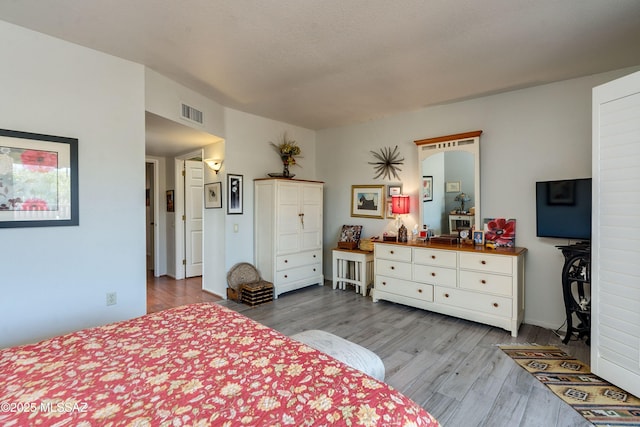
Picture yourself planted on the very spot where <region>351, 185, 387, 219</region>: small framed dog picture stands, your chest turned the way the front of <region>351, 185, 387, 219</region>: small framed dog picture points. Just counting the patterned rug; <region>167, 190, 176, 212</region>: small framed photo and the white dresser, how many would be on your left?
2

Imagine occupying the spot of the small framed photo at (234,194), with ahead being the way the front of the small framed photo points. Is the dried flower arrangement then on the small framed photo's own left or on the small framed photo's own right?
on the small framed photo's own left

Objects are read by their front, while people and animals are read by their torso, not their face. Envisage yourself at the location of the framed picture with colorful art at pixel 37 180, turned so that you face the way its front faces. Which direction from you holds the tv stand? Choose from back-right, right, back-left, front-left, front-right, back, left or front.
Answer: front

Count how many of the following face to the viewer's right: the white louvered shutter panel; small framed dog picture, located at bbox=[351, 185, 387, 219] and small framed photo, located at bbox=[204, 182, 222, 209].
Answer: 0

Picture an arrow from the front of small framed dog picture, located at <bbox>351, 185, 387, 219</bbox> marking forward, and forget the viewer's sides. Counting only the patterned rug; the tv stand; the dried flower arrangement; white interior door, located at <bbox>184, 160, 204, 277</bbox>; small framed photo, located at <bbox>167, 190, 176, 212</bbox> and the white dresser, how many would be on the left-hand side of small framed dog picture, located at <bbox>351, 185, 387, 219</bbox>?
3

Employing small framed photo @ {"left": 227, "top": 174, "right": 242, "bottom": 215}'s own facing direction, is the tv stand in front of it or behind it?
in front

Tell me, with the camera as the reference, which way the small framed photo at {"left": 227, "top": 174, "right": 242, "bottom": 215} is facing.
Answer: facing the viewer and to the right of the viewer

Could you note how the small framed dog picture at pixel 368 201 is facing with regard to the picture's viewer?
facing the viewer and to the left of the viewer

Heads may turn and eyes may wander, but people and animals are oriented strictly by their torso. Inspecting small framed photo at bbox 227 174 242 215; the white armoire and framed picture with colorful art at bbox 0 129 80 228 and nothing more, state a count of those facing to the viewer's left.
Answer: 0

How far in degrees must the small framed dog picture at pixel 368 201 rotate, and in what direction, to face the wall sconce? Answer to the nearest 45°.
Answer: approximately 45° to its right

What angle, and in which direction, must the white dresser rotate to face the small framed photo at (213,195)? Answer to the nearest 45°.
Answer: approximately 45° to its right

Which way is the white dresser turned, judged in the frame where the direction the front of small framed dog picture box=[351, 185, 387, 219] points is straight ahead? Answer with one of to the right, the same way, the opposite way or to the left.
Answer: the same way

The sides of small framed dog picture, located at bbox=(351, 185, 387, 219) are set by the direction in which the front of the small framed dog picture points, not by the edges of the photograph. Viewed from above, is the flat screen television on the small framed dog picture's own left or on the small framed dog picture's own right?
on the small framed dog picture's own left
